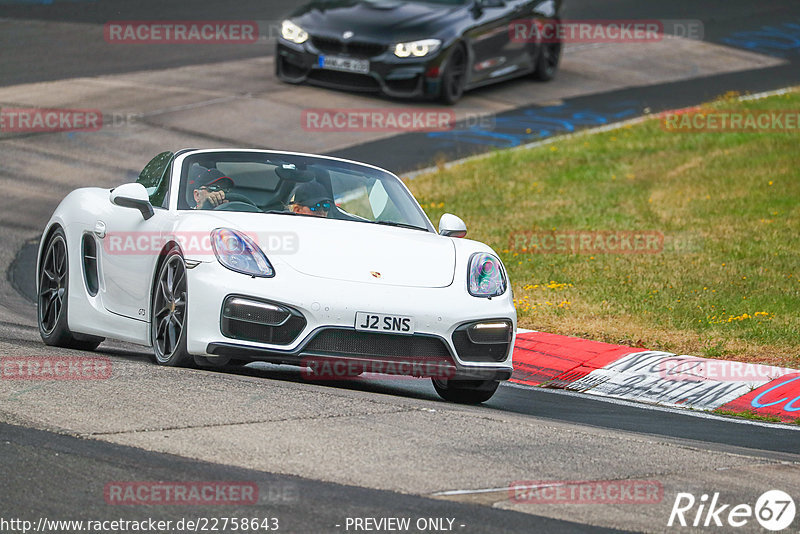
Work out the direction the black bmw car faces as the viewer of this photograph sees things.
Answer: facing the viewer and to the left of the viewer

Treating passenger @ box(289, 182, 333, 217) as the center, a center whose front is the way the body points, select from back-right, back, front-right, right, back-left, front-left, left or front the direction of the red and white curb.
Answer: front-left

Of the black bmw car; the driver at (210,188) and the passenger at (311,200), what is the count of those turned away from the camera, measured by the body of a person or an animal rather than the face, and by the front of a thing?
0

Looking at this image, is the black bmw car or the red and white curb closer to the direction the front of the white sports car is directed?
the red and white curb

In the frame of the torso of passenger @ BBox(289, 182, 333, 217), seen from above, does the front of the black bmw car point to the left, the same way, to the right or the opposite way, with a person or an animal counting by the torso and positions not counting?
to the right

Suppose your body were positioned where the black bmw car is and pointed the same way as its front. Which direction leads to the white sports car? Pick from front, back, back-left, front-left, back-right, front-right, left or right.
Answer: front-left

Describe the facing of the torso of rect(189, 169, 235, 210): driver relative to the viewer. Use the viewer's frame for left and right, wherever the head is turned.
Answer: facing the viewer and to the right of the viewer

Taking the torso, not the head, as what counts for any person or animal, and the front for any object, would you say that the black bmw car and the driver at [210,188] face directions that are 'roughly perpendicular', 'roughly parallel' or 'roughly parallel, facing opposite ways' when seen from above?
roughly perpendicular

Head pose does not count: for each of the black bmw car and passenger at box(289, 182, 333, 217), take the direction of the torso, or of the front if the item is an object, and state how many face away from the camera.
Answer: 0

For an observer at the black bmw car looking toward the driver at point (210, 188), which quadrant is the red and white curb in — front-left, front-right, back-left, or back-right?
front-left

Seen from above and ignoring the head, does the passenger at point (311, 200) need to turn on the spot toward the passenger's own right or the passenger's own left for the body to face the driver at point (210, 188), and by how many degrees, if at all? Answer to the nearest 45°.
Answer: approximately 135° to the passenger's own right

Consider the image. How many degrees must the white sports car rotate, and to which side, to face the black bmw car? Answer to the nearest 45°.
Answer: approximately 135° to its left

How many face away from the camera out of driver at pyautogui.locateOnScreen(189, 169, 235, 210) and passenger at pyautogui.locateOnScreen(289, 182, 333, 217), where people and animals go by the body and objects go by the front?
0
